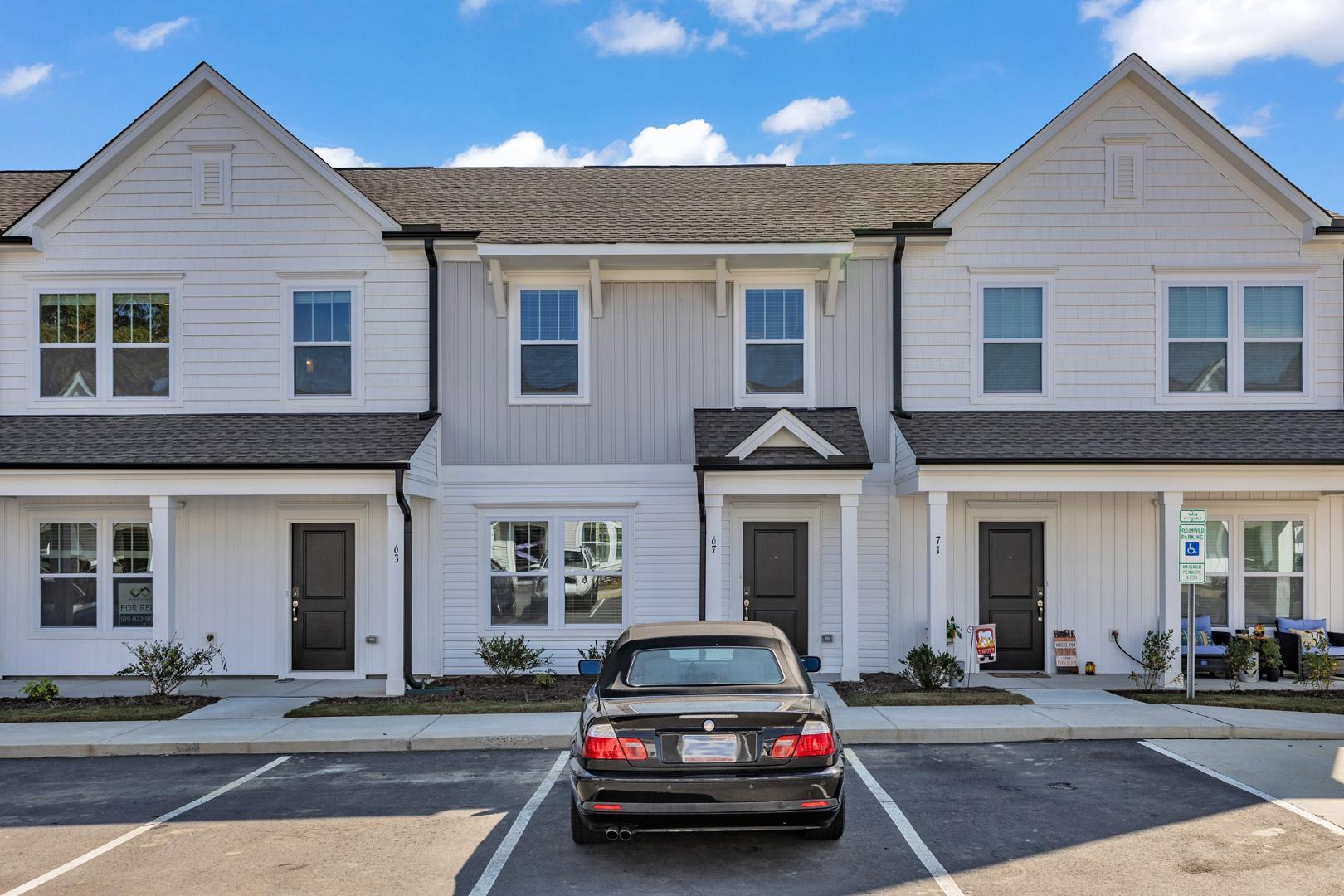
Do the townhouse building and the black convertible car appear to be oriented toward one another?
yes

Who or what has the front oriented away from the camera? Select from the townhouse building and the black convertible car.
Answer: the black convertible car

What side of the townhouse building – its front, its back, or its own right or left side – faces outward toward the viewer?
front

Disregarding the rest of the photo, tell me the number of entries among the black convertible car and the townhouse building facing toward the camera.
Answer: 1

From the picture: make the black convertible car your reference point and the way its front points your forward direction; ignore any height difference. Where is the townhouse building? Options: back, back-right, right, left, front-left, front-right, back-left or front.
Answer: front

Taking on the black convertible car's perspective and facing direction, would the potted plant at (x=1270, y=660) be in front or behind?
in front

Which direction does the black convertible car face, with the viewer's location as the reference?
facing away from the viewer

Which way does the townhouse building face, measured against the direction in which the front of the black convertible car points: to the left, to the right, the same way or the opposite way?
the opposite way

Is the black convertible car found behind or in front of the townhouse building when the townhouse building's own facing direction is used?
in front
